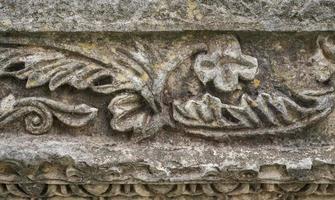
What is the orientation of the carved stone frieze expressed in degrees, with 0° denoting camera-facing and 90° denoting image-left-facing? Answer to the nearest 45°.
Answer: approximately 0°
